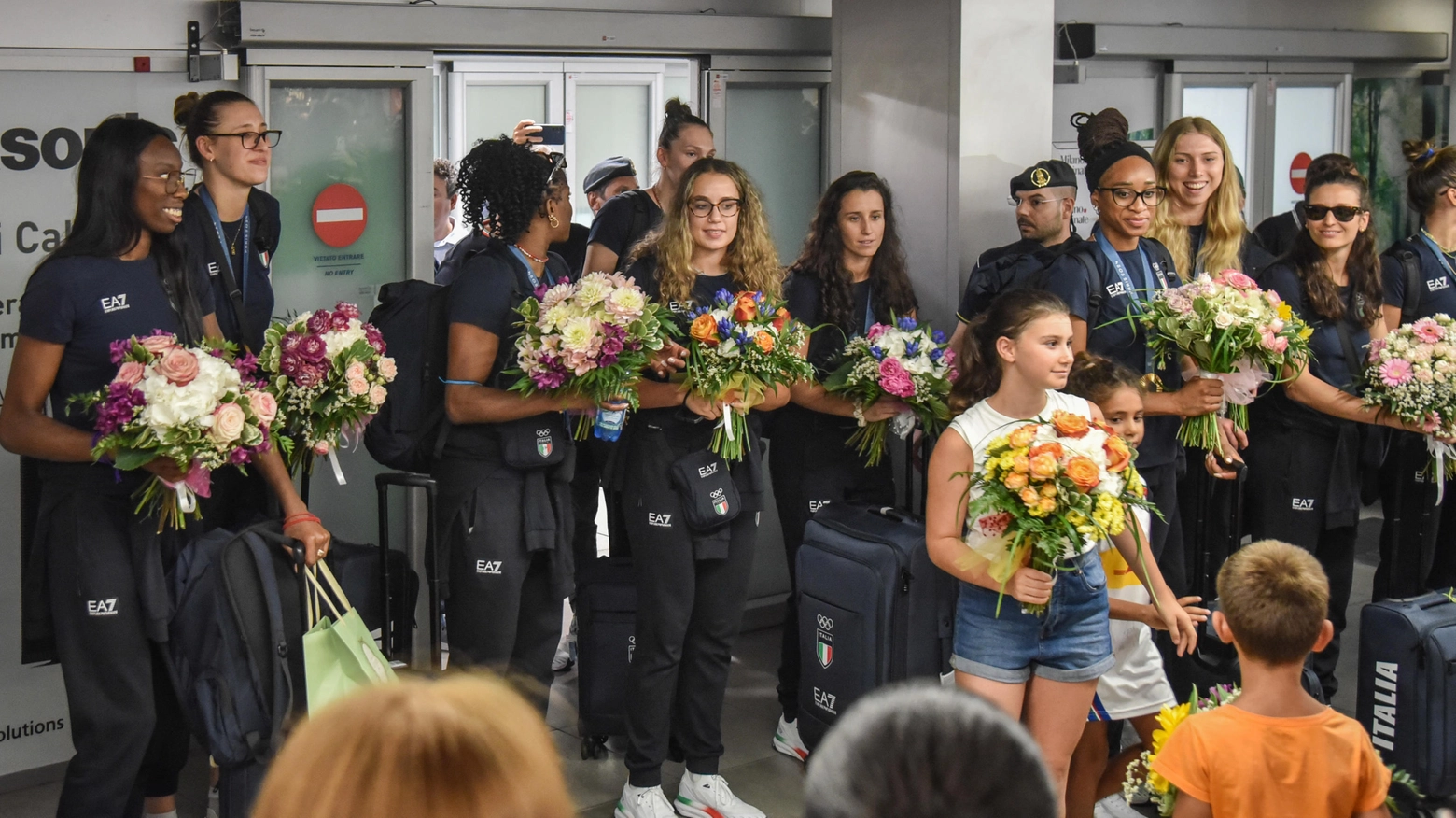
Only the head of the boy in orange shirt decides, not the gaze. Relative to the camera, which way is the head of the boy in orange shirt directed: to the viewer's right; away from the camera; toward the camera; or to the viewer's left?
away from the camera

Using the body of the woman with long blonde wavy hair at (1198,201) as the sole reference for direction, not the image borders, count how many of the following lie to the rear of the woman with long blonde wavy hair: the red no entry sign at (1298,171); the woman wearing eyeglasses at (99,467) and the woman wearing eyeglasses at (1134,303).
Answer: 1

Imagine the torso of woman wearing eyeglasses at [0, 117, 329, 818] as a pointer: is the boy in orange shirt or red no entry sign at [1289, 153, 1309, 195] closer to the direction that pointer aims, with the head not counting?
the boy in orange shirt

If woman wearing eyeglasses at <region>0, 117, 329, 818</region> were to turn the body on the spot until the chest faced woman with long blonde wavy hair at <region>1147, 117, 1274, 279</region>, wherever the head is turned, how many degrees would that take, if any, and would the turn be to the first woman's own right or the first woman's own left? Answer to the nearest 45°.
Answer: approximately 45° to the first woman's own left

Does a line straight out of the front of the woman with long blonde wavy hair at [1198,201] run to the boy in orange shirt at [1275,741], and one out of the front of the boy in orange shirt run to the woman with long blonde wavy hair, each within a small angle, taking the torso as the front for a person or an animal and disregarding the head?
yes

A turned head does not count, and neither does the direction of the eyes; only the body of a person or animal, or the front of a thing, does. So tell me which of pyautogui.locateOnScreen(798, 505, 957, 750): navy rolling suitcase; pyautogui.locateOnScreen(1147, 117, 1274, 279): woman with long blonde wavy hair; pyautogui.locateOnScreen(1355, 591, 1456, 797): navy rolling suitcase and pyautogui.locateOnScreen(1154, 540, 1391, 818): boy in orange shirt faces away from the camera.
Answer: the boy in orange shirt

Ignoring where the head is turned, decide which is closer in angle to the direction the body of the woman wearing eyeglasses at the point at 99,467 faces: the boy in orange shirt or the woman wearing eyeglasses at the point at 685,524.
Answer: the boy in orange shirt

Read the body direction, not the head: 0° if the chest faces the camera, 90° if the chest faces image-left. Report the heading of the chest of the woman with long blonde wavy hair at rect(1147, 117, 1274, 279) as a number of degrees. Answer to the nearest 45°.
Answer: approximately 0°

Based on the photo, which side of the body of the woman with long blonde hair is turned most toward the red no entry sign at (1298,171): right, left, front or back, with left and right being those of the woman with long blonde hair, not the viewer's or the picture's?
back

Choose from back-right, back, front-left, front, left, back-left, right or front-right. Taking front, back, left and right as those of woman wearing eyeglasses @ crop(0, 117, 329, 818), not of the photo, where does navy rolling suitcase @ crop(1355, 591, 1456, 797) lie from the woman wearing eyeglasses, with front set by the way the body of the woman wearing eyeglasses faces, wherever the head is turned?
front-left
